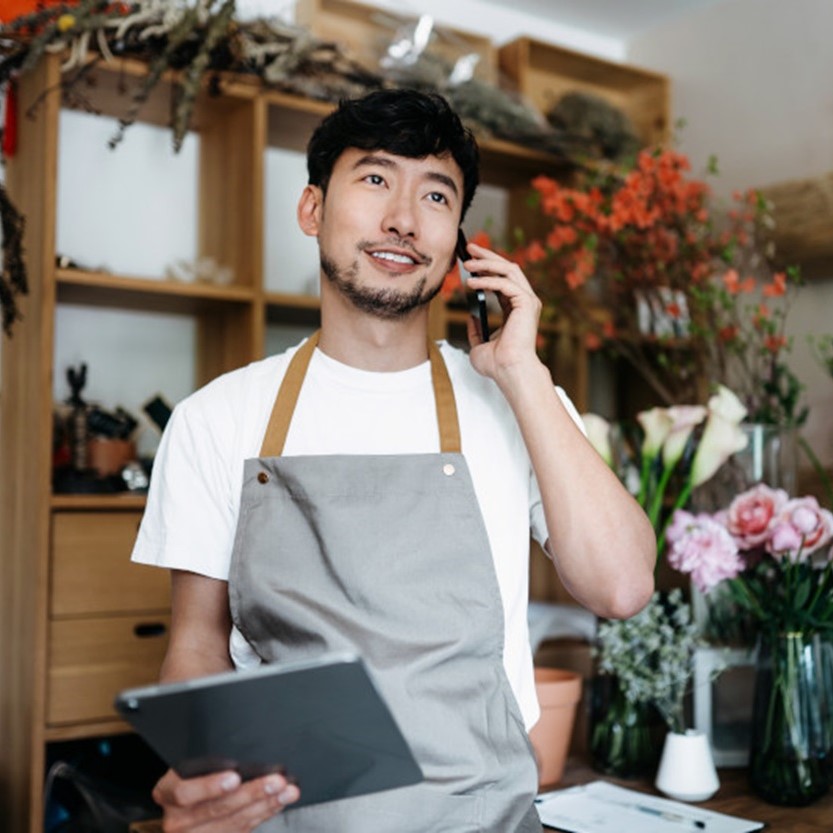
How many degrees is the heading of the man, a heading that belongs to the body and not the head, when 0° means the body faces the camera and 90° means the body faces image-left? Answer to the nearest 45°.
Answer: approximately 0°

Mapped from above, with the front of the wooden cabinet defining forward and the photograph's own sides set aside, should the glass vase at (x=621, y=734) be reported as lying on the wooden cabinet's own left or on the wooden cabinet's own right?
on the wooden cabinet's own left

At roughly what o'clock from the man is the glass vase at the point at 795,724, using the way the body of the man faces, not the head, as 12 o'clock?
The glass vase is roughly at 8 o'clock from the man.

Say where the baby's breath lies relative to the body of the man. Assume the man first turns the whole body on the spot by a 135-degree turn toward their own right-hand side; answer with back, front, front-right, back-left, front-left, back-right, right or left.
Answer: right

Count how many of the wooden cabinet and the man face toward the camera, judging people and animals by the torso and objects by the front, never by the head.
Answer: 2

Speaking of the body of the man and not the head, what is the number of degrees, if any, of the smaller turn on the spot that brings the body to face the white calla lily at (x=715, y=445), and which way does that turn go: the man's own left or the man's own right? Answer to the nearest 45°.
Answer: approximately 135° to the man's own left

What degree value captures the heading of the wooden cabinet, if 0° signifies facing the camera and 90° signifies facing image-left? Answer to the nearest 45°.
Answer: approximately 0°
